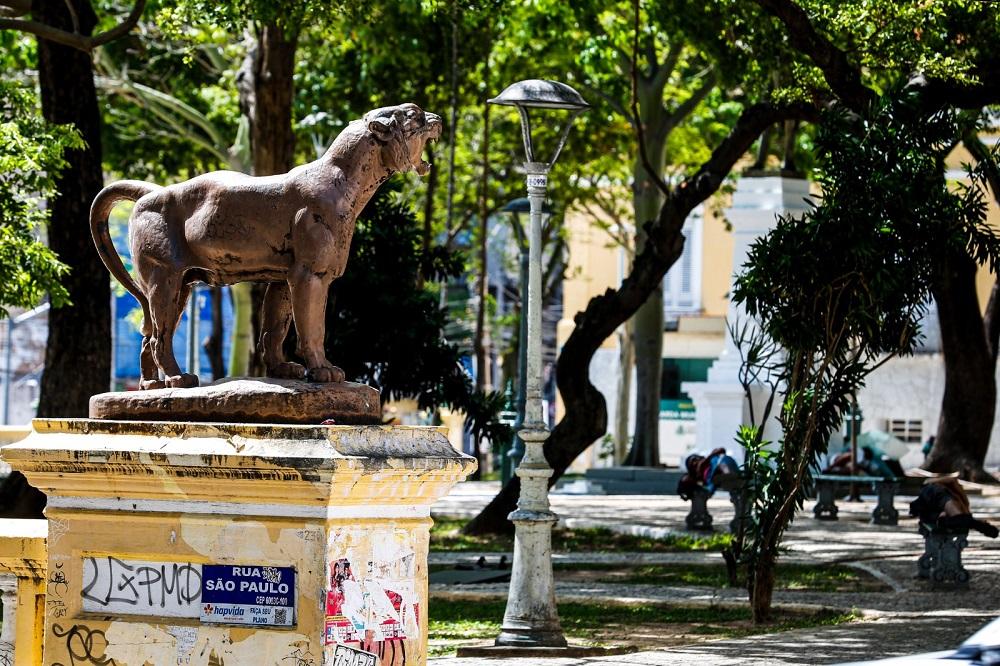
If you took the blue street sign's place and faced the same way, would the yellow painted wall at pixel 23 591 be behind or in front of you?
behind

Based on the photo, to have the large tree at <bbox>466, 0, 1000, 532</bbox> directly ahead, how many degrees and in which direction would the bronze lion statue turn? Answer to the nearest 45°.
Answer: approximately 45° to its left

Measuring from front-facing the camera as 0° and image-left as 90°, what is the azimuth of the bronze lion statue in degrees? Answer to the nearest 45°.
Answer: approximately 270°

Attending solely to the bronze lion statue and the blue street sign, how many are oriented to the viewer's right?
1

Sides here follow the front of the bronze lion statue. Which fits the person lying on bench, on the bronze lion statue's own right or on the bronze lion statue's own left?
on the bronze lion statue's own left

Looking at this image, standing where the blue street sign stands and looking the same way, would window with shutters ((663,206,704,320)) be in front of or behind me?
behind

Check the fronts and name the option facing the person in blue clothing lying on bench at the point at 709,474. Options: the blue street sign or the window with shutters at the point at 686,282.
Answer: the window with shutters

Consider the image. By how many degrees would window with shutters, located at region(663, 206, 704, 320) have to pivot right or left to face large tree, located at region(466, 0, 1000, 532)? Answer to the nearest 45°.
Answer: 0° — it already faces it

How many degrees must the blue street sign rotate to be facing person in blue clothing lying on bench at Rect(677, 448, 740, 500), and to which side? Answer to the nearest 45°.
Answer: approximately 180°

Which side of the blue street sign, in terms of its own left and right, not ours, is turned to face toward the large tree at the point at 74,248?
back

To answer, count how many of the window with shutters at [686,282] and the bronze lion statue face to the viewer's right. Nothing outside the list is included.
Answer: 1

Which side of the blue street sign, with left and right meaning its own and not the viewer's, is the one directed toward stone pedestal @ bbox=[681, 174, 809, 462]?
back
